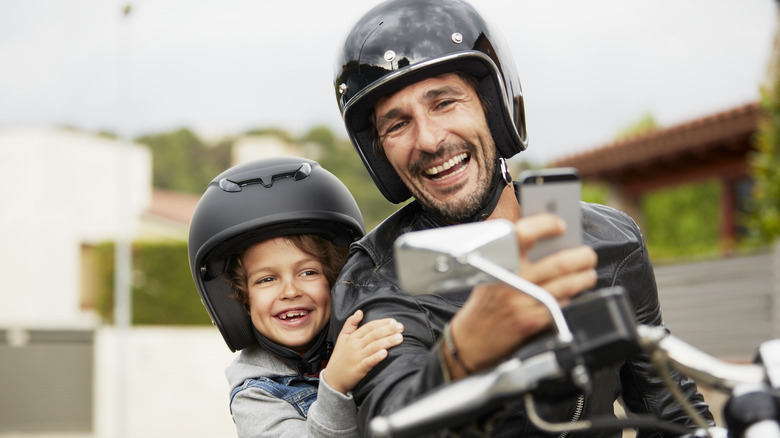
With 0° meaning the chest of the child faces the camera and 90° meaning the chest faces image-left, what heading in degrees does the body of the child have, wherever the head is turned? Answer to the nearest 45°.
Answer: approximately 315°

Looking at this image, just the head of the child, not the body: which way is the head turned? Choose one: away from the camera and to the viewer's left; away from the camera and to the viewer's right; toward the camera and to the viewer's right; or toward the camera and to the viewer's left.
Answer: toward the camera and to the viewer's right

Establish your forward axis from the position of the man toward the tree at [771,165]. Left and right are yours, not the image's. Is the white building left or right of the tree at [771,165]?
left

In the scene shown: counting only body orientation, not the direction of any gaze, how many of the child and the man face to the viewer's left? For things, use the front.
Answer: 0

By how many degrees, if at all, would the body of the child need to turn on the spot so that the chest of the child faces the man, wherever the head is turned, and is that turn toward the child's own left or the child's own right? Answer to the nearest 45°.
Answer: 0° — they already face them

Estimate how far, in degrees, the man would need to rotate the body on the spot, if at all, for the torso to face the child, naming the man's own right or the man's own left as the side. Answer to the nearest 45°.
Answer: approximately 135° to the man's own right

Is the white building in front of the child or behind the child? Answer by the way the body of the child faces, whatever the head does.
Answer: behind
